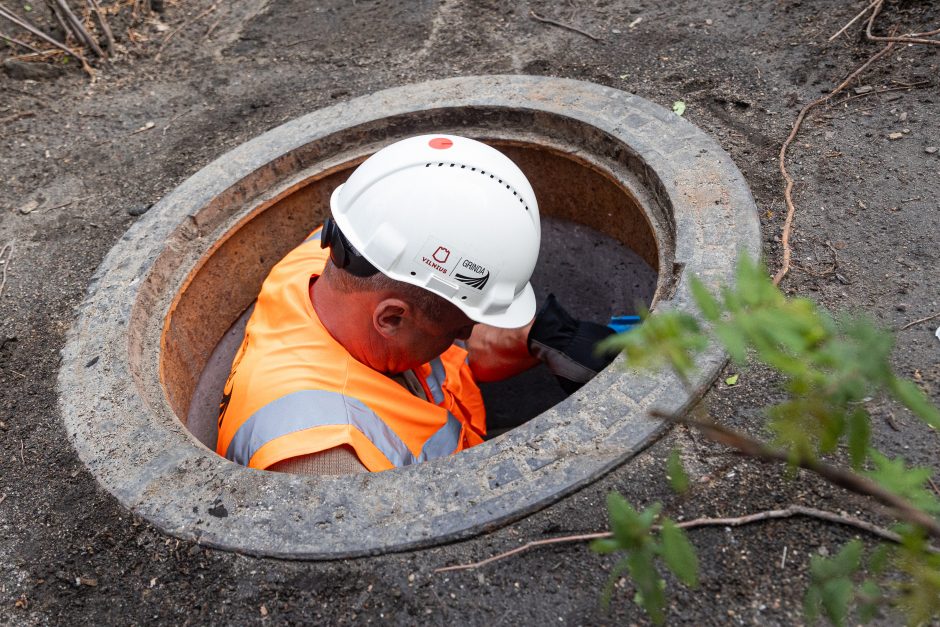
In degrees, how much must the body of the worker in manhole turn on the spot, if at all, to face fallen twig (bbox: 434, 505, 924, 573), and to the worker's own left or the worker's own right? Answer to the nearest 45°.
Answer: approximately 45° to the worker's own right

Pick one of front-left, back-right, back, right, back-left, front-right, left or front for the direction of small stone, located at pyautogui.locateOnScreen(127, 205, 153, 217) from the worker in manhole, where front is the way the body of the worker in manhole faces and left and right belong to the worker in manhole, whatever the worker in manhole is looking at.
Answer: back-left

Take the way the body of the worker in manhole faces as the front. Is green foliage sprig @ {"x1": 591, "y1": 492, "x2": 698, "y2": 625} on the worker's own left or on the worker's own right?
on the worker's own right

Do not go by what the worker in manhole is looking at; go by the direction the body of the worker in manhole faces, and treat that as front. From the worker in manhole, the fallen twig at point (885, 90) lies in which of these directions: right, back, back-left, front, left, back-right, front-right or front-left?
front-left

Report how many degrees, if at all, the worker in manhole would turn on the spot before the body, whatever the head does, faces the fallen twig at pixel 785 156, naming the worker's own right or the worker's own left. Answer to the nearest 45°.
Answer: approximately 45° to the worker's own left

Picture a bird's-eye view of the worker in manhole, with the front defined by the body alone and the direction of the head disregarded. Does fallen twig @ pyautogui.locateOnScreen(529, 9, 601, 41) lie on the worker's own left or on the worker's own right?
on the worker's own left

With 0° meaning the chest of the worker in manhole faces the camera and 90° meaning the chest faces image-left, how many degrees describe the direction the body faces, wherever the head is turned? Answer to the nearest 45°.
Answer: approximately 270°

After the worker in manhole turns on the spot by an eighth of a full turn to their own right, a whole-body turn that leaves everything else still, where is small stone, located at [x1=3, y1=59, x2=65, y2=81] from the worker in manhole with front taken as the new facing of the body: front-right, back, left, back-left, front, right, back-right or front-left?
back

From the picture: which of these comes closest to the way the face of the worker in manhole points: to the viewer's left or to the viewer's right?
to the viewer's right

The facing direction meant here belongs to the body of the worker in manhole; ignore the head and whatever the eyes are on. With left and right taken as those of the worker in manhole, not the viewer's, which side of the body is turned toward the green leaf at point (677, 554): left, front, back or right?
right

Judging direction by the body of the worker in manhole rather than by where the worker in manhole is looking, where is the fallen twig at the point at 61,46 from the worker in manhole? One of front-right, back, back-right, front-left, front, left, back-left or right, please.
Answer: back-left
